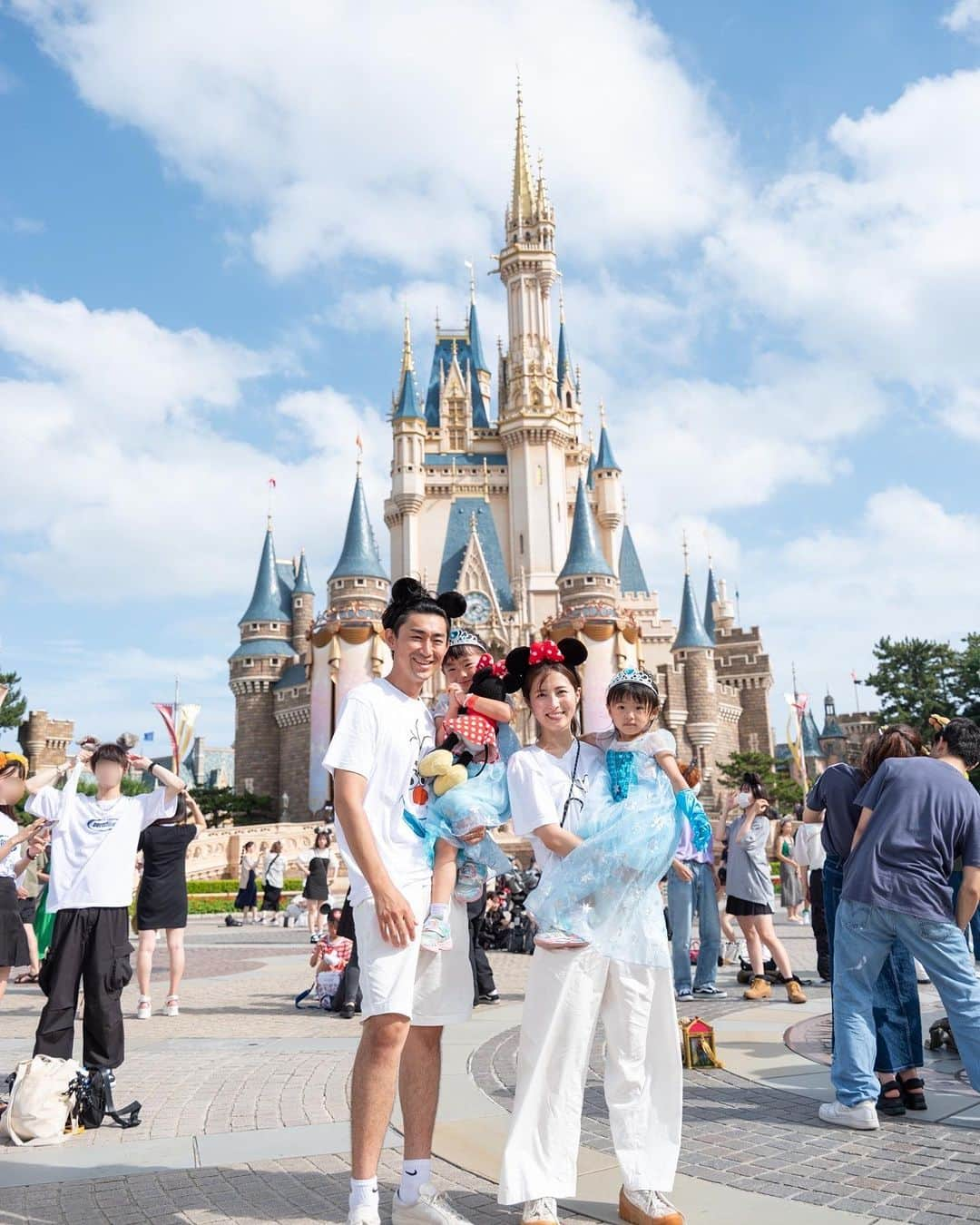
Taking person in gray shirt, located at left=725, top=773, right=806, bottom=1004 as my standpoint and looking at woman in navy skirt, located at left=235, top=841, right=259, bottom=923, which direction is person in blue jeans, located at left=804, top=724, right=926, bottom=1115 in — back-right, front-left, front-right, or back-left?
back-left

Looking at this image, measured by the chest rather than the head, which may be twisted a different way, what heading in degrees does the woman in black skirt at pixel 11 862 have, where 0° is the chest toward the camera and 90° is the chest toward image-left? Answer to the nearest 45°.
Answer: approximately 315°

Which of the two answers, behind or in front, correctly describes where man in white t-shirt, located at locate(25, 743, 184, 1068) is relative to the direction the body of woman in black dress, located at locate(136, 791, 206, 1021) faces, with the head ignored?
behind

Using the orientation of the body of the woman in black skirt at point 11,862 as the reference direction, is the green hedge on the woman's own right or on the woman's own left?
on the woman's own left

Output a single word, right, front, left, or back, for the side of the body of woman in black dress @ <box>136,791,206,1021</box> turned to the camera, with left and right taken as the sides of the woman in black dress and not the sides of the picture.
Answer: back

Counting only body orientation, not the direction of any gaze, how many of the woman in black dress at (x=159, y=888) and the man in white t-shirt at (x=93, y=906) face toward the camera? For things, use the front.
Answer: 1

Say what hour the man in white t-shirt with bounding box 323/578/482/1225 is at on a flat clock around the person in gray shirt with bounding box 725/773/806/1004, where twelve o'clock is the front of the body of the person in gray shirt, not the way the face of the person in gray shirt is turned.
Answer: The man in white t-shirt is roughly at 11 o'clock from the person in gray shirt.

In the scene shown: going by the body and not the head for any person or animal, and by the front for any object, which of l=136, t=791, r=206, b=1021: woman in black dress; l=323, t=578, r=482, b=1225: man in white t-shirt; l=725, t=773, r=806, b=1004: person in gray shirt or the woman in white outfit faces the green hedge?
the woman in black dress

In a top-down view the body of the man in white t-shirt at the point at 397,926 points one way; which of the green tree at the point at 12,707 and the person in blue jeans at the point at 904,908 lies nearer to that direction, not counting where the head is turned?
the person in blue jeans

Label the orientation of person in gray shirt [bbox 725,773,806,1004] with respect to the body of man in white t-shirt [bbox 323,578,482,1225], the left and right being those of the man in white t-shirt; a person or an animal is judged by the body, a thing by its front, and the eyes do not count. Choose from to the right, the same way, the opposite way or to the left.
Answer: to the right
